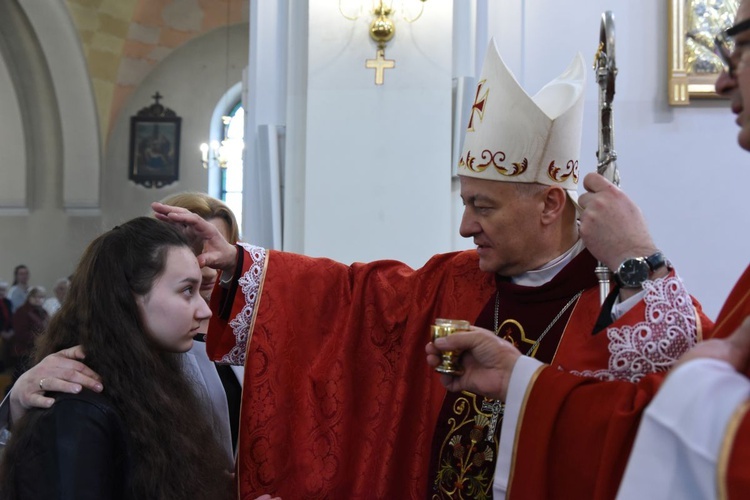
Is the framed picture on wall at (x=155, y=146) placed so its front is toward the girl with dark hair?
yes

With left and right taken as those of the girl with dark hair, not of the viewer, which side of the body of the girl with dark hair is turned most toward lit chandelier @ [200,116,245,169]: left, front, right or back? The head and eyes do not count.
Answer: left

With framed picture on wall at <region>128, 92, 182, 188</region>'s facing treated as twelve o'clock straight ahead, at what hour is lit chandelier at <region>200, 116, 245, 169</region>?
The lit chandelier is roughly at 10 o'clock from the framed picture on wall.

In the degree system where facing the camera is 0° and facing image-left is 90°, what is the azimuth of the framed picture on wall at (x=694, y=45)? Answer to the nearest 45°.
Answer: approximately 0°

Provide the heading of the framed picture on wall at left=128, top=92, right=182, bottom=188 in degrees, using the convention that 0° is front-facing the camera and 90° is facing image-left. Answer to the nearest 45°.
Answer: approximately 0°

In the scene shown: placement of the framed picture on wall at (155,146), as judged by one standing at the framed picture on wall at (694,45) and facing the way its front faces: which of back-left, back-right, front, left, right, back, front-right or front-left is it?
back-right

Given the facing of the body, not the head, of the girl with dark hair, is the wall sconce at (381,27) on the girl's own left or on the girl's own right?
on the girl's own left

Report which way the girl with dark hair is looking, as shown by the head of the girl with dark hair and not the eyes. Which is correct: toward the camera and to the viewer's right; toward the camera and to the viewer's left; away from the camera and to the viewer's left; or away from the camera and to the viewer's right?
toward the camera and to the viewer's right

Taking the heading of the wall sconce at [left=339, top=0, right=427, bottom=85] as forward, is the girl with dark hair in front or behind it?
in front
